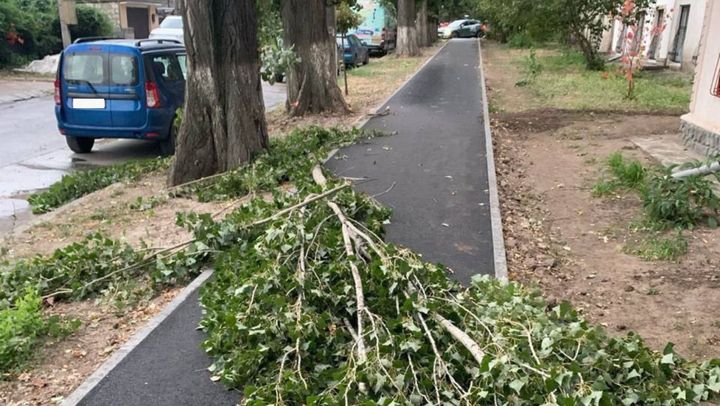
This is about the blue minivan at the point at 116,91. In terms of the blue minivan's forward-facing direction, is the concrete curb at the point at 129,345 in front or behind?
behind

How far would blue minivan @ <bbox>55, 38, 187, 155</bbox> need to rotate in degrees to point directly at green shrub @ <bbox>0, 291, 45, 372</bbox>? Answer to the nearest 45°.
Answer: approximately 135° to its right

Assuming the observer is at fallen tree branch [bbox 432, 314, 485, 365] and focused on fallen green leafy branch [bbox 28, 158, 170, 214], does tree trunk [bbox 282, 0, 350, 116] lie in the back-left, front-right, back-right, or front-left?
front-right

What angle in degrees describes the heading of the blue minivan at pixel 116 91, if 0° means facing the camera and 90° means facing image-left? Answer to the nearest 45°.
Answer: approximately 225°

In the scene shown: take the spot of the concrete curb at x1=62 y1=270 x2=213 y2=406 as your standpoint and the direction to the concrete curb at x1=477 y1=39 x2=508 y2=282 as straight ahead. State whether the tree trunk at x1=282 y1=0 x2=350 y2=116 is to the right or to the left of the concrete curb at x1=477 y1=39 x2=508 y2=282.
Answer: left

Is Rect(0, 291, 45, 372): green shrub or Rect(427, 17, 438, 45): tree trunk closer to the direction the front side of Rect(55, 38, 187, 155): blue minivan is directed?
the tree trunk

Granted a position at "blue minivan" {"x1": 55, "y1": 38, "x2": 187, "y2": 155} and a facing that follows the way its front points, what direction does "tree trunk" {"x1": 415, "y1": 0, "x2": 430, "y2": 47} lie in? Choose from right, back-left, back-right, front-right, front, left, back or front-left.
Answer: front

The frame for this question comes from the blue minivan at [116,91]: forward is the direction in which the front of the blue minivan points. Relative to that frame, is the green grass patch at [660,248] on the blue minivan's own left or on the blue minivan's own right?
on the blue minivan's own right

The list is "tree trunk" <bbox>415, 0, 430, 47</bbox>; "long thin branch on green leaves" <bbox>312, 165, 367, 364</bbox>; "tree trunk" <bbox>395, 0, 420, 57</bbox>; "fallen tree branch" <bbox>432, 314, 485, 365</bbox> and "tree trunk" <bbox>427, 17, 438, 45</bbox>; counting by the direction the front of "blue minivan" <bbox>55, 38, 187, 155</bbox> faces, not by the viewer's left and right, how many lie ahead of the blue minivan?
3

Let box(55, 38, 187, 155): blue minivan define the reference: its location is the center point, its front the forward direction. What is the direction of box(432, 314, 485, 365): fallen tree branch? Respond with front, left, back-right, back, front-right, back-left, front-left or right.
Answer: back-right

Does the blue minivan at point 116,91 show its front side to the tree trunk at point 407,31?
yes

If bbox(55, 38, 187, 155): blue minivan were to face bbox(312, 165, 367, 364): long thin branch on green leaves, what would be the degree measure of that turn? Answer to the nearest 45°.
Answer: approximately 135° to its right

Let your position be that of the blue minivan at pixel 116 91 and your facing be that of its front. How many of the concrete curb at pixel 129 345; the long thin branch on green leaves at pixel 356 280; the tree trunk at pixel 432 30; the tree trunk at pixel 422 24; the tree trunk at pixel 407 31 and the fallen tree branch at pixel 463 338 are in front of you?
3

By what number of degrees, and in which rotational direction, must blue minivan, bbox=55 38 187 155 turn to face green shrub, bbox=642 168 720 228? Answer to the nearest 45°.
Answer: approximately 90° to its right

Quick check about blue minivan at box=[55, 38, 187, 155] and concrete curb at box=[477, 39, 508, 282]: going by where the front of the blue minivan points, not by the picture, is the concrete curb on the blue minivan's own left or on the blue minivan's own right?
on the blue minivan's own right

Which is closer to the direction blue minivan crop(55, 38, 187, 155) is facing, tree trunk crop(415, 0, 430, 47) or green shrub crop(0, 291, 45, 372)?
the tree trunk

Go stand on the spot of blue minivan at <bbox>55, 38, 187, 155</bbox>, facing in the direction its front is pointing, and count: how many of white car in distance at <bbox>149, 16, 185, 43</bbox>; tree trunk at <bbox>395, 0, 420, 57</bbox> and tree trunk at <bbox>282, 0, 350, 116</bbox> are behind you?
0

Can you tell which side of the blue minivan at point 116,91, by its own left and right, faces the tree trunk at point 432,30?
front
